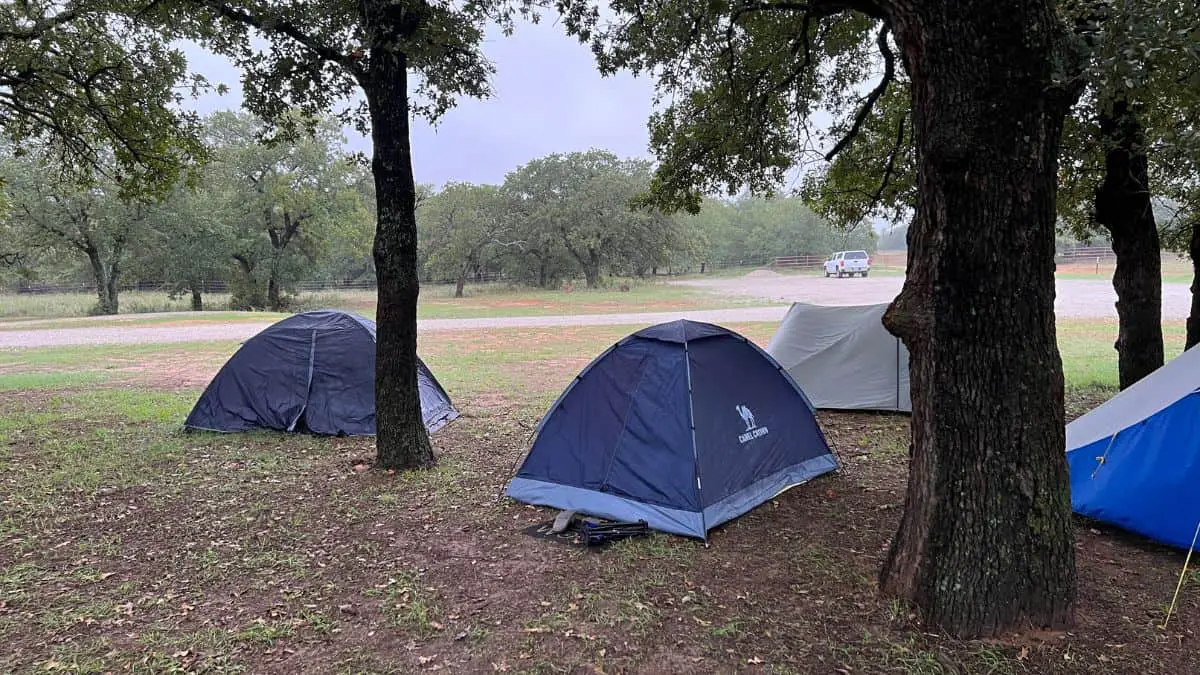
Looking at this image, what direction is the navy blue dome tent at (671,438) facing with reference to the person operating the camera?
facing the viewer and to the left of the viewer

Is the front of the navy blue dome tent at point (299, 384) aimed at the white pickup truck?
no

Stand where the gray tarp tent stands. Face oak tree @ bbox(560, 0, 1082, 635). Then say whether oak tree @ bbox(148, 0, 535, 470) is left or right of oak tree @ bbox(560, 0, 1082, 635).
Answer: right

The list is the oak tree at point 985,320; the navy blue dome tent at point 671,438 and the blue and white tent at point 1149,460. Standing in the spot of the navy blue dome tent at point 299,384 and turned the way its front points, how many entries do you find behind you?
0

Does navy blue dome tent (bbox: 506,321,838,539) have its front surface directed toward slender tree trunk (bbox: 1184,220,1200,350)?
no

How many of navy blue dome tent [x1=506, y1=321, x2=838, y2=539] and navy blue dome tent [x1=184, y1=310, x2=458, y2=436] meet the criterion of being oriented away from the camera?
0

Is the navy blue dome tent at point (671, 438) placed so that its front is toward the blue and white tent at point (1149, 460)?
no

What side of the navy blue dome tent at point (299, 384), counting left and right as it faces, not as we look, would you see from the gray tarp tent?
left

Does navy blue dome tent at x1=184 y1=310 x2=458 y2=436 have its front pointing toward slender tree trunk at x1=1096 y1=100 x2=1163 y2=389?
no

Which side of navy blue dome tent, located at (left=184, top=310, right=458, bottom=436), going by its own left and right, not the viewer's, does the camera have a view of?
front
